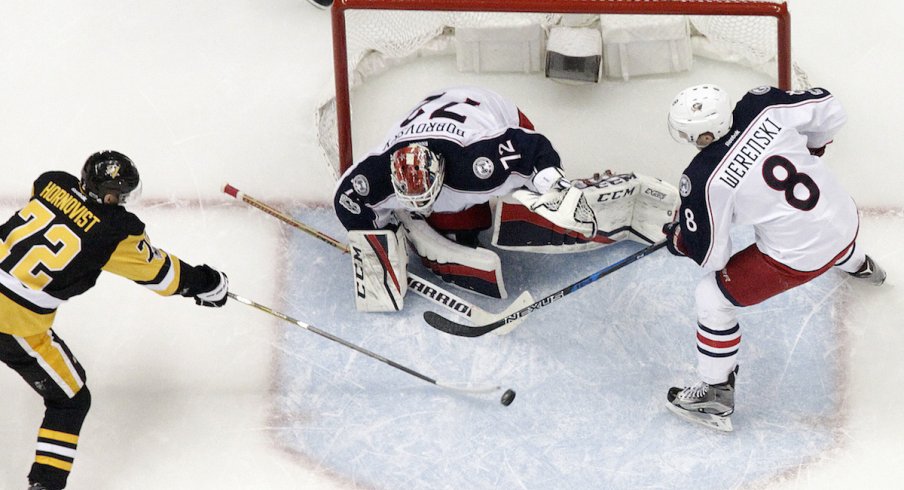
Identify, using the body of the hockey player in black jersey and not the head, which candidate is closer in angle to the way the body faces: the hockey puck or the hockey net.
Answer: the hockey net

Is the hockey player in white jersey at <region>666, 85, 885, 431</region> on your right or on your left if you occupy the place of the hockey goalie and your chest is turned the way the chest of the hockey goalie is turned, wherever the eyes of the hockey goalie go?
on your left

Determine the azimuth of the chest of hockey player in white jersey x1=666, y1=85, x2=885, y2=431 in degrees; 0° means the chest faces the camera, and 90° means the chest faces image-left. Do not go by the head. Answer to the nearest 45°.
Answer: approximately 135°

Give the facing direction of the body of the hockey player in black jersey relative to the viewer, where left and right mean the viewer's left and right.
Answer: facing away from the viewer and to the right of the viewer

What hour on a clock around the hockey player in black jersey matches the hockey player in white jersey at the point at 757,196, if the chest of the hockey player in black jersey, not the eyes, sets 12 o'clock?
The hockey player in white jersey is roughly at 2 o'clock from the hockey player in black jersey.

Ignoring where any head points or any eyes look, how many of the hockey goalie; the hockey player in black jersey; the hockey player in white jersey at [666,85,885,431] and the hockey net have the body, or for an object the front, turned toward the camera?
2

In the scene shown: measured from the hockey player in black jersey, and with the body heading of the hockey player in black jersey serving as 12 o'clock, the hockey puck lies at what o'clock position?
The hockey puck is roughly at 2 o'clock from the hockey player in black jersey.
